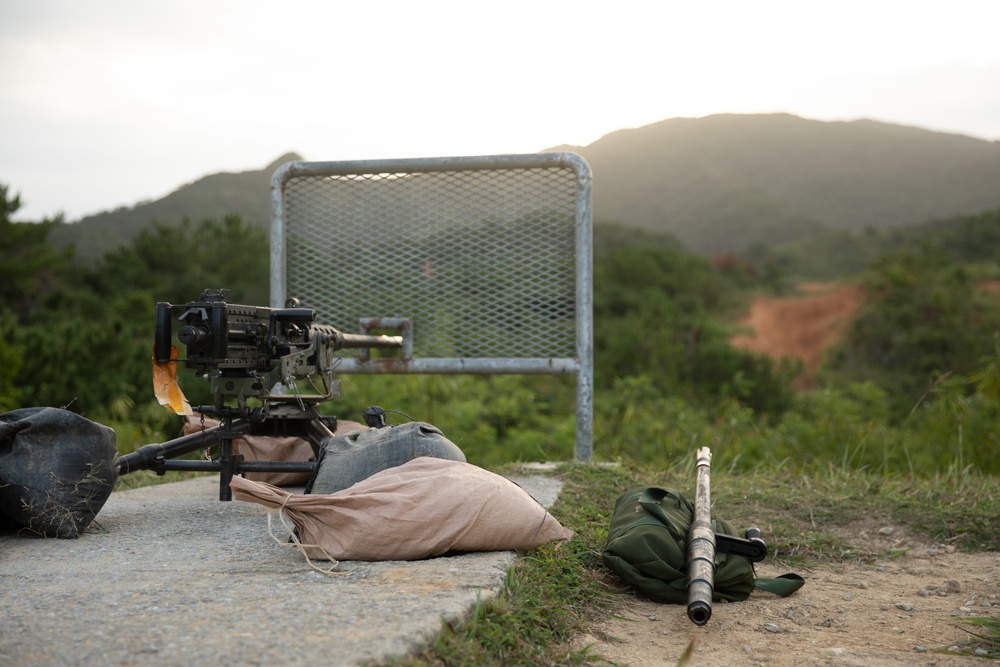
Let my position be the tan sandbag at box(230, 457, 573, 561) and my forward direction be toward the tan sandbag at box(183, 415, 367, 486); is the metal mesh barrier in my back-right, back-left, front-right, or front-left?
front-right

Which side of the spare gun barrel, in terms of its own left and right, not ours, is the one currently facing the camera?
back

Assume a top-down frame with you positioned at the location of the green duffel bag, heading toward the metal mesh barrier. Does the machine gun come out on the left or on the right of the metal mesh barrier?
left

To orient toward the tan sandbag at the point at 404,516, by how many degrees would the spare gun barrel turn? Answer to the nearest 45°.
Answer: approximately 90° to its left

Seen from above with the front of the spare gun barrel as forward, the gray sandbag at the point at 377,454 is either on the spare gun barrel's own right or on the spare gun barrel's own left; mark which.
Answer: on the spare gun barrel's own left

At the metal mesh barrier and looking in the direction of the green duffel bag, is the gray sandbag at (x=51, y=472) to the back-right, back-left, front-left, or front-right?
front-right

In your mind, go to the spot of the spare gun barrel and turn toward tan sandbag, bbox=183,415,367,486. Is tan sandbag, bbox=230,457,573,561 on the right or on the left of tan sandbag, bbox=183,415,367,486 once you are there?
left
